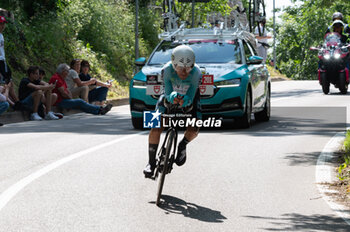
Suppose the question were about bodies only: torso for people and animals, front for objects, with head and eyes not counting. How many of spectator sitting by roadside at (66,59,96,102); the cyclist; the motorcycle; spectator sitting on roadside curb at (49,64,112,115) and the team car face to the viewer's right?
2

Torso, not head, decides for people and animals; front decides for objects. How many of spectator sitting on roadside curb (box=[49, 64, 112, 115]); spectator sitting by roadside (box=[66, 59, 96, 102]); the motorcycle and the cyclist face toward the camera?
2

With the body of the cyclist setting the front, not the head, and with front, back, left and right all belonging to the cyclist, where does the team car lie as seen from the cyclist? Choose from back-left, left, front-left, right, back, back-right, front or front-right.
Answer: back

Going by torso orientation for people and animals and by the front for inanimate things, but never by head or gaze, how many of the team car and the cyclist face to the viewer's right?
0

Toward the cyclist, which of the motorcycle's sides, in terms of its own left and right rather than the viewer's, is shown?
front

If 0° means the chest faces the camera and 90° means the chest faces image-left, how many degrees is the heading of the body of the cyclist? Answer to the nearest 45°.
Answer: approximately 0°

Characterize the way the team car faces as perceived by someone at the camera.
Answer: facing the viewer and to the left of the viewer

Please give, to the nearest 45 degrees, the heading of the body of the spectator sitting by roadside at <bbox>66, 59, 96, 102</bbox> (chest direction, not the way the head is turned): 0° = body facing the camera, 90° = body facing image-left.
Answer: approximately 270°

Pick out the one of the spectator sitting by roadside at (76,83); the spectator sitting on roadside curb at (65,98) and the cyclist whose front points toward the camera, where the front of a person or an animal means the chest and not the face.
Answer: the cyclist

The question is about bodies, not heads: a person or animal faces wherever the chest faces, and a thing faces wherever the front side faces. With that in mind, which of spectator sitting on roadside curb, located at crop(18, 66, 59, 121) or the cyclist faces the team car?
the spectator sitting on roadside curb
